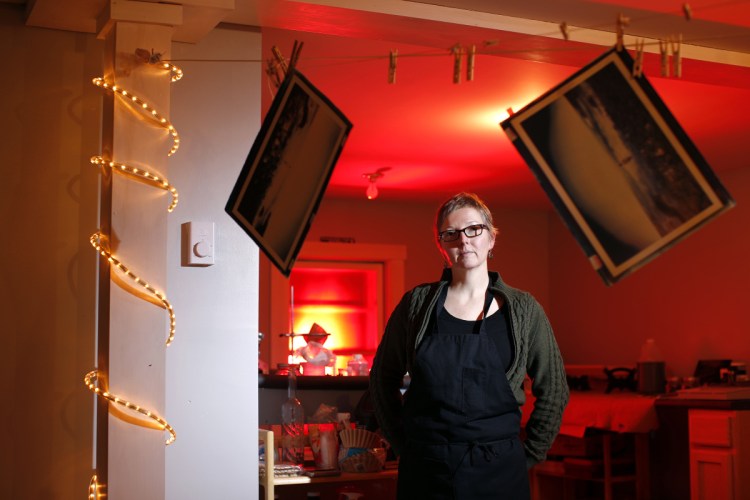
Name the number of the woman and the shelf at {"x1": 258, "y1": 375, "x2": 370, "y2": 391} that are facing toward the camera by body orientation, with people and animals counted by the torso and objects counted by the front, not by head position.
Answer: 2

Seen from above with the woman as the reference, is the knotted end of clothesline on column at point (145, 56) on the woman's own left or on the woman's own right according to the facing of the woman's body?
on the woman's own right

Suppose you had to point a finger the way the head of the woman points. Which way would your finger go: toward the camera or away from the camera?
toward the camera

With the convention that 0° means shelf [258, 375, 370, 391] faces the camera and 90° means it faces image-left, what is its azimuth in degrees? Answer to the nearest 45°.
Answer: approximately 0°

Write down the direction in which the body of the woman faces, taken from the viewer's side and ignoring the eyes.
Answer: toward the camera

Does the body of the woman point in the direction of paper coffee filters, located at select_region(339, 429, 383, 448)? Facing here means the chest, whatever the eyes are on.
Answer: no

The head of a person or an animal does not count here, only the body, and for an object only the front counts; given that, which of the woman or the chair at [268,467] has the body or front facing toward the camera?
the woman

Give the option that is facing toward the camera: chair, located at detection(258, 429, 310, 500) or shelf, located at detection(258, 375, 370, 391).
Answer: the shelf
